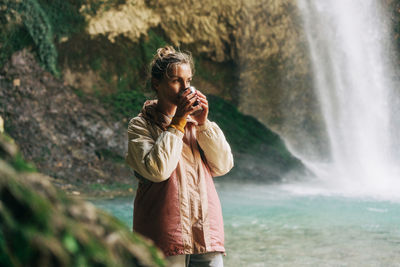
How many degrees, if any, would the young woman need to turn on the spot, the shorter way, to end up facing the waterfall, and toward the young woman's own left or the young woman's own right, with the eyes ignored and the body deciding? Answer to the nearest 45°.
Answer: approximately 90° to the young woman's own left

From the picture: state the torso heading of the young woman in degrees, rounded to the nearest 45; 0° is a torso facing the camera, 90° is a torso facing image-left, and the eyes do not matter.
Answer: approximately 315°
